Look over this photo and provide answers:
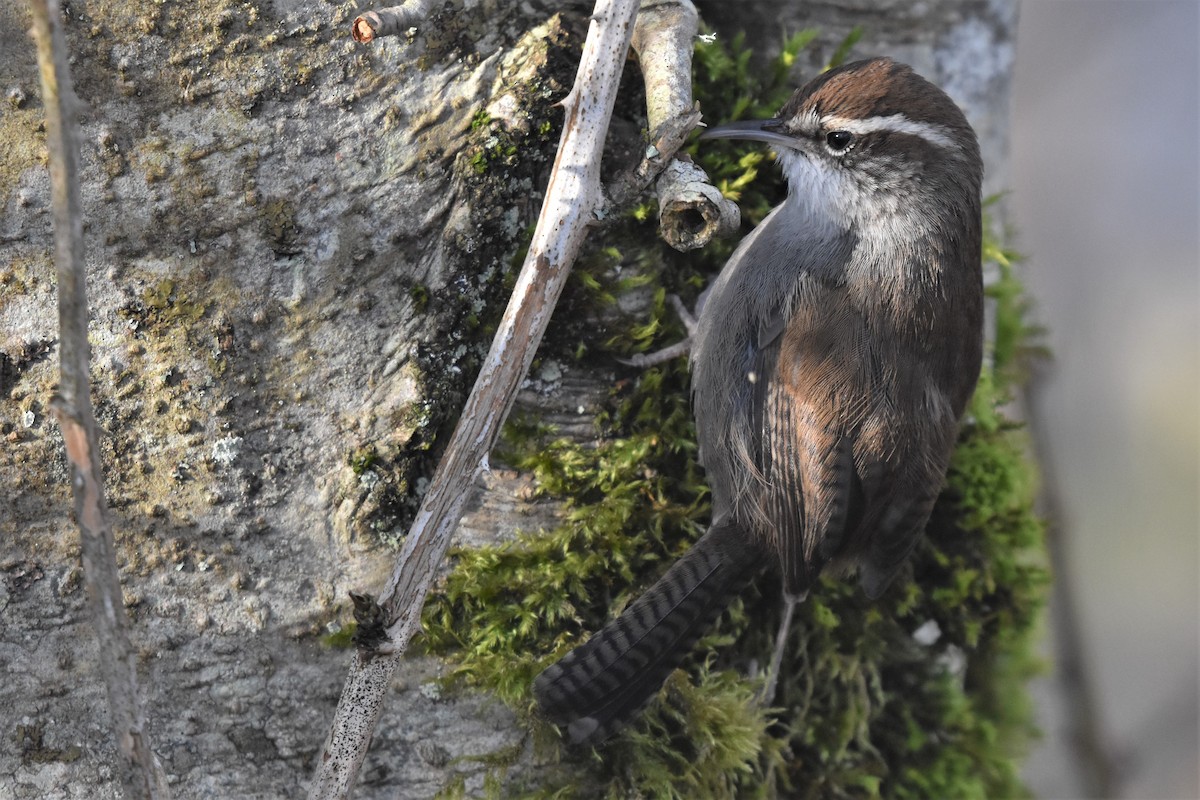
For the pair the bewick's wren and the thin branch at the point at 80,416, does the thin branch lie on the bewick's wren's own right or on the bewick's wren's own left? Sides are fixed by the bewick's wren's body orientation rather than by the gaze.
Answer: on the bewick's wren's own left

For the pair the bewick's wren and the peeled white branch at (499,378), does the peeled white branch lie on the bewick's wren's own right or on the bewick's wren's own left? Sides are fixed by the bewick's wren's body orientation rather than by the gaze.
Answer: on the bewick's wren's own left

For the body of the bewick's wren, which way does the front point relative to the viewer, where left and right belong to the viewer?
facing away from the viewer and to the left of the viewer
